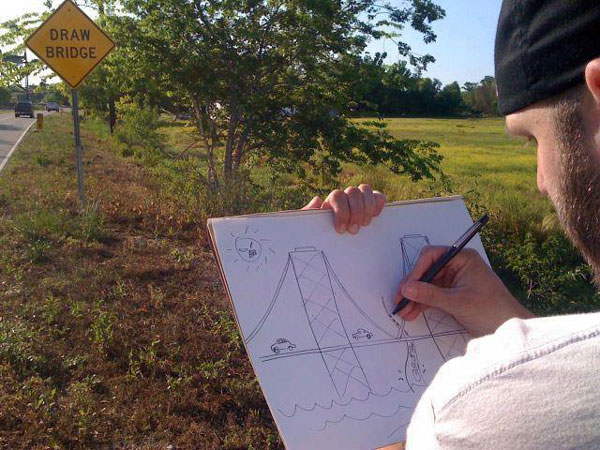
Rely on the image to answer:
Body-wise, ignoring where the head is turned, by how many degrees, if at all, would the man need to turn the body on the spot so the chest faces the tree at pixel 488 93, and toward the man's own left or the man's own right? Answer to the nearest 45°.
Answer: approximately 45° to the man's own right

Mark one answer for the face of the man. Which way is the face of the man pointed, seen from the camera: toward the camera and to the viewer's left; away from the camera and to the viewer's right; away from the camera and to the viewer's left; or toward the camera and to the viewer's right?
away from the camera and to the viewer's left

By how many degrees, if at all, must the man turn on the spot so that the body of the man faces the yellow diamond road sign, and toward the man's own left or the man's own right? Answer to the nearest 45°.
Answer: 0° — they already face it

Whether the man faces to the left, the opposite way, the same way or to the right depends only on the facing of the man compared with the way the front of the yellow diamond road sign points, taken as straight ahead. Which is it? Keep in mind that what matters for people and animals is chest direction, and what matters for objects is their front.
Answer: the opposite way

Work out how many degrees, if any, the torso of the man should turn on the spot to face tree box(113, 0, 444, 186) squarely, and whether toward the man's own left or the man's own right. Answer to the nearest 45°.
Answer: approximately 45° to the man's own right

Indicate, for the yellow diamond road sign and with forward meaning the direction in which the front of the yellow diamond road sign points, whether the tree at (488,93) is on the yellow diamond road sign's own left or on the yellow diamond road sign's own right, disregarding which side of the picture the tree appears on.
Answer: on the yellow diamond road sign's own left

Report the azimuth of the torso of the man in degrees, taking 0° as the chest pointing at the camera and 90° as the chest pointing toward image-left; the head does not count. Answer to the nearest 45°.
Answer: approximately 135°

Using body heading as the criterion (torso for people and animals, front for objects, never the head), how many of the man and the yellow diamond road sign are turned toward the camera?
1
